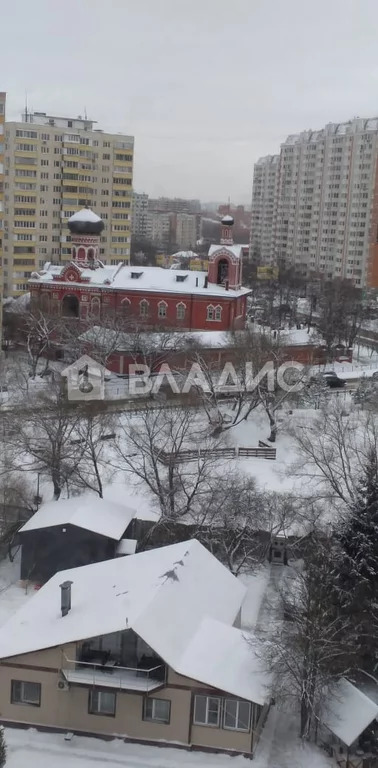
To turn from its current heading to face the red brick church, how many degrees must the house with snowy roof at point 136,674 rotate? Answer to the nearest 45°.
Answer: approximately 180°

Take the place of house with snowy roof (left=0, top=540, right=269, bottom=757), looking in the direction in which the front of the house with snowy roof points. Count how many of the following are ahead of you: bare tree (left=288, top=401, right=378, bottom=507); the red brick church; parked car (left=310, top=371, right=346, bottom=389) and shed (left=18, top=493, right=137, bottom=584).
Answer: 0

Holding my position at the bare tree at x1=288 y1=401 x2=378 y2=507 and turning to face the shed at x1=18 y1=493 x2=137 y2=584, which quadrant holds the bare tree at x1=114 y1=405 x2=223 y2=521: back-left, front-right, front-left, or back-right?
front-right

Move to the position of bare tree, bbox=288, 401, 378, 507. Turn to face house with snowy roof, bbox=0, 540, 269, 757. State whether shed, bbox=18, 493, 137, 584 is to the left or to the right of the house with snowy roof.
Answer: right

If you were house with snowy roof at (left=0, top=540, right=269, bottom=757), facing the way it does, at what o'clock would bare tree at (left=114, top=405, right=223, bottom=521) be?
The bare tree is roughly at 6 o'clock from the house with snowy roof.

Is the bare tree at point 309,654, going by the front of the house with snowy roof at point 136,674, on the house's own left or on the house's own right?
on the house's own left

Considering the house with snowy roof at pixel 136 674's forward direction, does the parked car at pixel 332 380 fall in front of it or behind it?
behind

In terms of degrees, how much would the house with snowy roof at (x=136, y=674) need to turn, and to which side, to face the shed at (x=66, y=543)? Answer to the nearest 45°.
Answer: approximately 180°

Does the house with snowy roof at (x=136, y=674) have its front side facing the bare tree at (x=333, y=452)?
no

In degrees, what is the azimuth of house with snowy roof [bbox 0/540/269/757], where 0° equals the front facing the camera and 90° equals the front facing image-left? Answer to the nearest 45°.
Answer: approximately 0°
